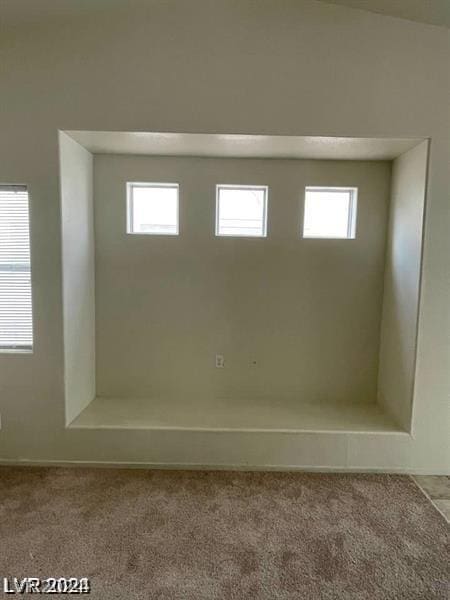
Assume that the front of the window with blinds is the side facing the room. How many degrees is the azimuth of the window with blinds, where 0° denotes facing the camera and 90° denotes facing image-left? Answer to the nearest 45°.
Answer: approximately 0°

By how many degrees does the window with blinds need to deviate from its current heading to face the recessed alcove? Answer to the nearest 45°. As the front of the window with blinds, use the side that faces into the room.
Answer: approximately 90° to its left

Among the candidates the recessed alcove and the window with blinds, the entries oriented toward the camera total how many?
2

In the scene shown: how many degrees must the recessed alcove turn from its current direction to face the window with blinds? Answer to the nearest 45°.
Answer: approximately 90° to its right

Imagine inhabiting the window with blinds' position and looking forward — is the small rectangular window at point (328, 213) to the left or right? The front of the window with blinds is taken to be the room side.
on its left

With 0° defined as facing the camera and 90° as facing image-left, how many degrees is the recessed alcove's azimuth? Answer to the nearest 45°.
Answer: approximately 0°
